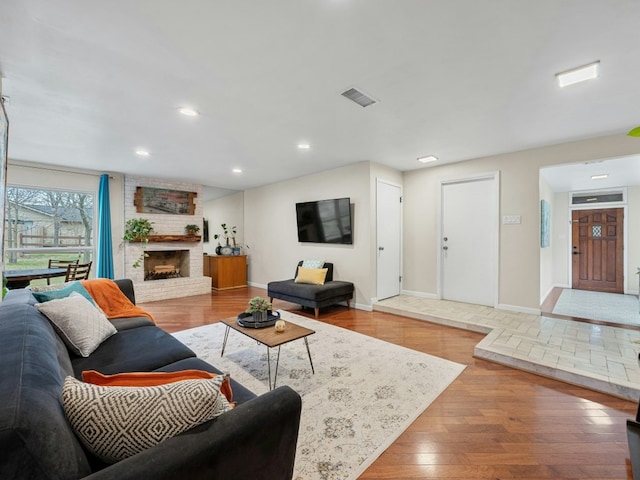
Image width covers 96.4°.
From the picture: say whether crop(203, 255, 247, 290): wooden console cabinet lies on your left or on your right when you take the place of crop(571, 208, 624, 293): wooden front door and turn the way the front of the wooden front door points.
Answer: on your right

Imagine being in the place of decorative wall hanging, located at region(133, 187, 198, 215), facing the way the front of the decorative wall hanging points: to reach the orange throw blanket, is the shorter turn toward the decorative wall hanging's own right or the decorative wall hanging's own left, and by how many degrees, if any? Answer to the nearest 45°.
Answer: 0° — it already faces it

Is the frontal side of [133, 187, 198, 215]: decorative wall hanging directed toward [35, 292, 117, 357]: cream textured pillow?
yes

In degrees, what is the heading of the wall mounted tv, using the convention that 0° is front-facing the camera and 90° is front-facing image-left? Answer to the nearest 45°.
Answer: approximately 45°

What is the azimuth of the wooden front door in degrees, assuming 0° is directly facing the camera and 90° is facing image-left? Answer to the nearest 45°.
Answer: approximately 0°

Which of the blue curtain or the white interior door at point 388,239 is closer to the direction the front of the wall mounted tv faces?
the blue curtain

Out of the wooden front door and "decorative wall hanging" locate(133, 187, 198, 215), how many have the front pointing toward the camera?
2

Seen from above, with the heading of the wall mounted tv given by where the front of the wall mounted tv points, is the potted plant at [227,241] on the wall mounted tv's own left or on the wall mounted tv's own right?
on the wall mounted tv's own right
